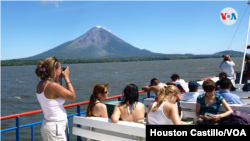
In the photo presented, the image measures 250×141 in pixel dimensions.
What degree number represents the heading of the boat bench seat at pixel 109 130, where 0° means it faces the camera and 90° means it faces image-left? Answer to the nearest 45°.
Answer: approximately 225°

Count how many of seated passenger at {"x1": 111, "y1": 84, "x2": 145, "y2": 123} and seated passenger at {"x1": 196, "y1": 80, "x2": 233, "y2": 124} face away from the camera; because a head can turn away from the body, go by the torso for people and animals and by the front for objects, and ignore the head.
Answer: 1

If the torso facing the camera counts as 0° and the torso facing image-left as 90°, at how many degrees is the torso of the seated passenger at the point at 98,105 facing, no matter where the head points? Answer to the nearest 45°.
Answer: approximately 225°

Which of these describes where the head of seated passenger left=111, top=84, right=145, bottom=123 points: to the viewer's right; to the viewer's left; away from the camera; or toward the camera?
away from the camera
